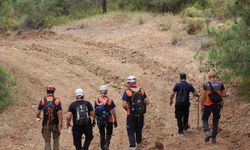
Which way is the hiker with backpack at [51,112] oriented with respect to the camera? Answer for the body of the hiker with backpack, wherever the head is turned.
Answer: away from the camera

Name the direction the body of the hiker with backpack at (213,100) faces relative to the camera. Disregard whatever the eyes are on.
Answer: away from the camera

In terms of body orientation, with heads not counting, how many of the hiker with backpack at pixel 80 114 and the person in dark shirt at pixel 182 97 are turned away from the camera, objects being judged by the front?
2

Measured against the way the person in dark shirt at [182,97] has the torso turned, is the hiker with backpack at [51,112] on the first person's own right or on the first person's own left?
on the first person's own left

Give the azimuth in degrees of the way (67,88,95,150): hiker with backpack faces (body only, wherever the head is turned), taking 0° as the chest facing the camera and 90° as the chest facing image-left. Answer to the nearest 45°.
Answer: approximately 180°

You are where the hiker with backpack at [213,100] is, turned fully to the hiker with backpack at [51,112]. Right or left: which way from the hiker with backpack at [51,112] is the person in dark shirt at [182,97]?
right

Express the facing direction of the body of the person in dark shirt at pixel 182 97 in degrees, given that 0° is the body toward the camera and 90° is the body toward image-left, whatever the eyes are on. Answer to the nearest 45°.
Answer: approximately 180°

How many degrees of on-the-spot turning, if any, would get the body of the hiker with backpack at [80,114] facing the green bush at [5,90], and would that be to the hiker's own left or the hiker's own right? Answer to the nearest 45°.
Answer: approximately 45° to the hiker's own left
